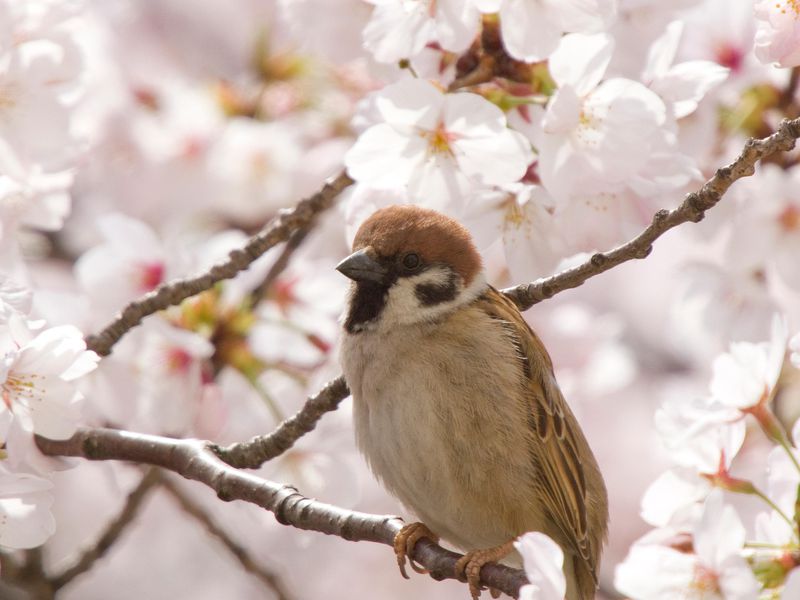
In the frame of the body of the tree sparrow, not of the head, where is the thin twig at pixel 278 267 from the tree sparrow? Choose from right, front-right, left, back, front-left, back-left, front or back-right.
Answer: right

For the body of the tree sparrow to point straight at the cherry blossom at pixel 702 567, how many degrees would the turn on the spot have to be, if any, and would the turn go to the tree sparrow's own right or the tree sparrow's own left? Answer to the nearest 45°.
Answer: approximately 90° to the tree sparrow's own left

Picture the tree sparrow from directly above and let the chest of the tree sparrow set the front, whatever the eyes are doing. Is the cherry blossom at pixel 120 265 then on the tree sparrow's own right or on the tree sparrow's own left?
on the tree sparrow's own right

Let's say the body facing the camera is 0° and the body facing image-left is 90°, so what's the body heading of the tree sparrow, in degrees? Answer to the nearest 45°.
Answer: approximately 45°

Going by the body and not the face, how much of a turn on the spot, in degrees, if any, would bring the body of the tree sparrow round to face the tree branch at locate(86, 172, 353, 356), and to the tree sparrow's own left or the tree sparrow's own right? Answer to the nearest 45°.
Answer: approximately 45° to the tree sparrow's own right

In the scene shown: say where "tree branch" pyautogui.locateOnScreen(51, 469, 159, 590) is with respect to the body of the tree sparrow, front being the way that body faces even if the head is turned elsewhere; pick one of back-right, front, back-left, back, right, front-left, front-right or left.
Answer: right

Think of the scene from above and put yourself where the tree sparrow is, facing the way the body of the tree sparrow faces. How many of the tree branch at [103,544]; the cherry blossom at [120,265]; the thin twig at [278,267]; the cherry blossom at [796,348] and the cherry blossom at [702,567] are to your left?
2

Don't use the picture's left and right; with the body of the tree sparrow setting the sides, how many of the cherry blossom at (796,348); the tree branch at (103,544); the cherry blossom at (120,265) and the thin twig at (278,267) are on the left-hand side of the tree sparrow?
1

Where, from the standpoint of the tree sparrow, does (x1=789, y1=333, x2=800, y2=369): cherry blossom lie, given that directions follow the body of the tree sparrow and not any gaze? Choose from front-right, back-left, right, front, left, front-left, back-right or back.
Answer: left

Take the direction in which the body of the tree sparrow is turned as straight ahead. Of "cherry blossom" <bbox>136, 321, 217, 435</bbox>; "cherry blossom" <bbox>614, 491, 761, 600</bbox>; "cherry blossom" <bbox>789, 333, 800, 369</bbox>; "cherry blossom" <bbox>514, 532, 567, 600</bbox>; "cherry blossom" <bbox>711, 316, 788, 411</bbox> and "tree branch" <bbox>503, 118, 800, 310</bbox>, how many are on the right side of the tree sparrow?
1
